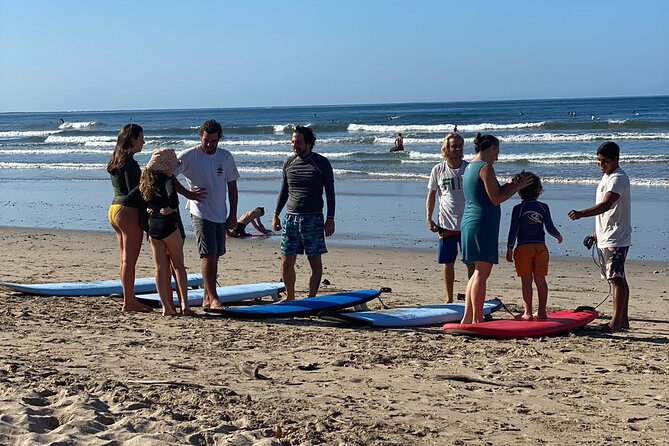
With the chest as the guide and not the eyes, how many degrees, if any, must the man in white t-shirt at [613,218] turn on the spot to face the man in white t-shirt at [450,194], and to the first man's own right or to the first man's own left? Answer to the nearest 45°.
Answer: approximately 45° to the first man's own right

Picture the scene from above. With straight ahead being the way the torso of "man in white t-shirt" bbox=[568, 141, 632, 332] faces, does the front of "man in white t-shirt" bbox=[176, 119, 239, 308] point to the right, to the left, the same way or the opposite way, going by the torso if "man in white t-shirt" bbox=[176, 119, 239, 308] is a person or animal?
to the left

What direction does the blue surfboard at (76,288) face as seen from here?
to the viewer's left

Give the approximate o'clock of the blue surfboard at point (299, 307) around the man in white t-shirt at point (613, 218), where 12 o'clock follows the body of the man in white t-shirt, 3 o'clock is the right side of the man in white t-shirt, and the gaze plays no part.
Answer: The blue surfboard is roughly at 12 o'clock from the man in white t-shirt.

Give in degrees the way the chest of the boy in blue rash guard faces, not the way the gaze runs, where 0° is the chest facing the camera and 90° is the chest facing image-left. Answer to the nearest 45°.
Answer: approximately 180°

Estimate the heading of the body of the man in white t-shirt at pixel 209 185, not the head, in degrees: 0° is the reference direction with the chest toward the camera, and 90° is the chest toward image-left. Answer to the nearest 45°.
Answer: approximately 0°

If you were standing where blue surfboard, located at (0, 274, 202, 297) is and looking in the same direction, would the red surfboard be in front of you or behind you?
behind

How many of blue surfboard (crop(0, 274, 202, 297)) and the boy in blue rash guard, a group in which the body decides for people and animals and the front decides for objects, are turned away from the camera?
1

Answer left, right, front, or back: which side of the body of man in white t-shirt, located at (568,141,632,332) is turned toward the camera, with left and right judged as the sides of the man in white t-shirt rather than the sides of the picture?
left

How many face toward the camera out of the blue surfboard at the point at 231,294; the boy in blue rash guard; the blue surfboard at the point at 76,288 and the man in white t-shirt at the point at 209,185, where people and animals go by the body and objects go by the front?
1

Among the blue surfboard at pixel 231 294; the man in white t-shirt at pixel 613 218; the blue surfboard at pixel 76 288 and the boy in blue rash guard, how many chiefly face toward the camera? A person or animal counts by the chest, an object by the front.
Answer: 0
